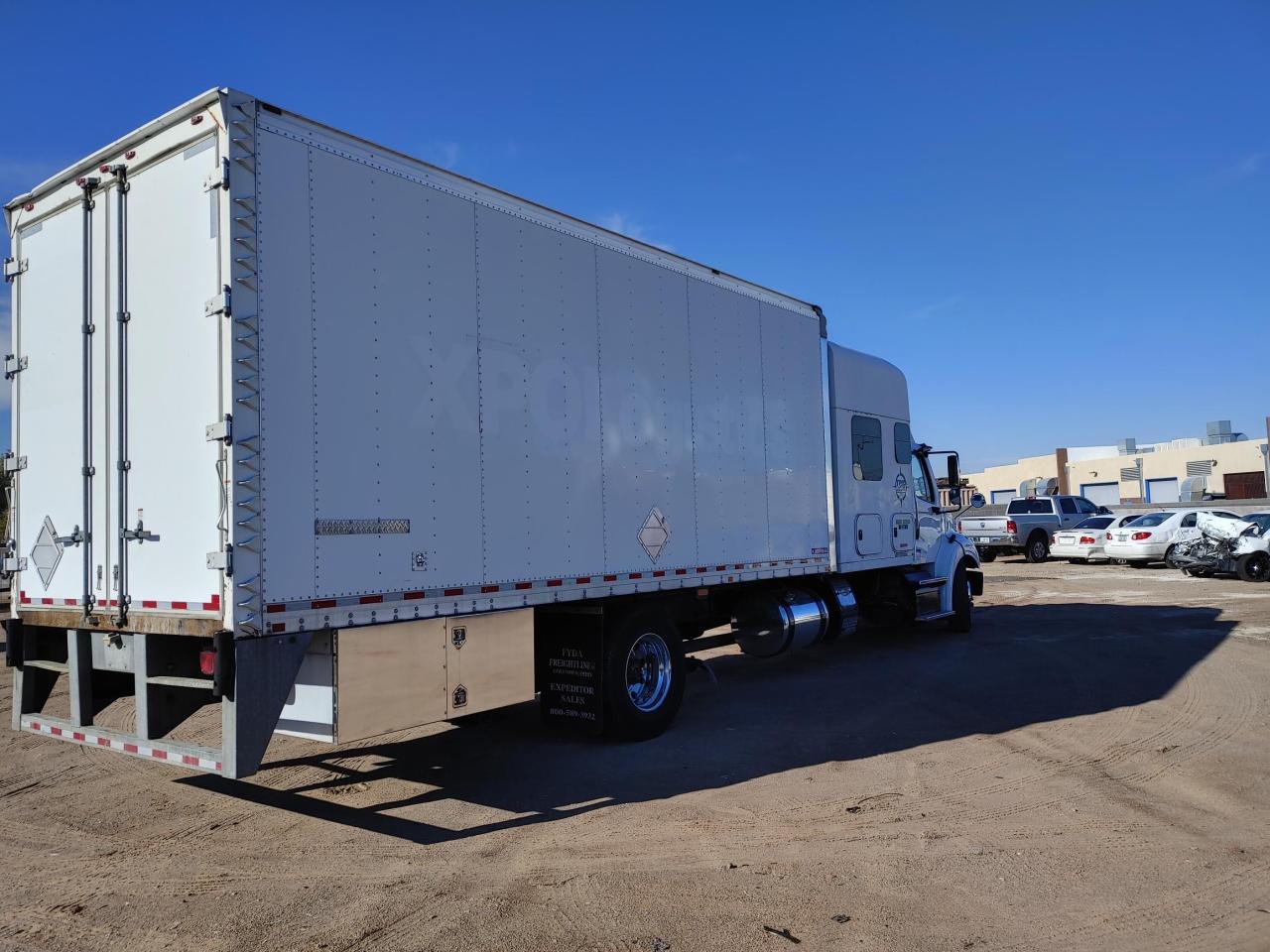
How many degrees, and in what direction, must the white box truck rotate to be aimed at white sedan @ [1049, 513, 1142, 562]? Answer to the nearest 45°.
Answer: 0° — it already faces it

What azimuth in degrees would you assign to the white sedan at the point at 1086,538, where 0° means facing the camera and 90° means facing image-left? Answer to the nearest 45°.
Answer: approximately 225°

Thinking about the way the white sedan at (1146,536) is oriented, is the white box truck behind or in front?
behind

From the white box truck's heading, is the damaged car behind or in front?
in front

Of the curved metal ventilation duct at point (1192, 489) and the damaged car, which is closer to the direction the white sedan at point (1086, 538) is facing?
the curved metal ventilation duct

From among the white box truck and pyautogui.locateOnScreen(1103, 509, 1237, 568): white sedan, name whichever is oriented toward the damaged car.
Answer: the white box truck

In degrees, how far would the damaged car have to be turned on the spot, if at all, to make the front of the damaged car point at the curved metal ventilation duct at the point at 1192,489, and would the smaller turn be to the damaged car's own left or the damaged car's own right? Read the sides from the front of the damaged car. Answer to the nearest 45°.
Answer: approximately 135° to the damaged car's own right

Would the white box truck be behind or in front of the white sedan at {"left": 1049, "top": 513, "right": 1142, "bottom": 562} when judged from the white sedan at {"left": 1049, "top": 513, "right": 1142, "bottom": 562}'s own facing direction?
behind

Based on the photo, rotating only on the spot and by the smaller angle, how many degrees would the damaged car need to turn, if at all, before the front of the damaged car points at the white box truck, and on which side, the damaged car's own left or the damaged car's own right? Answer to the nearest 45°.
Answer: approximately 45° to the damaged car's own left

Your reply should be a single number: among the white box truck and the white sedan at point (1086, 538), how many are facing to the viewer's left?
0

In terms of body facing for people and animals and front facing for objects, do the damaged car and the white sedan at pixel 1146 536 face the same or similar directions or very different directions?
very different directions

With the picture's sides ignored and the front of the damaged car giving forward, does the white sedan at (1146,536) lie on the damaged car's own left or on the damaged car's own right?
on the damaged car's own right

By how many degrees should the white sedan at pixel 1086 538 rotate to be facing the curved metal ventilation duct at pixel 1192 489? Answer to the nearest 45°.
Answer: approximately 45° to its left

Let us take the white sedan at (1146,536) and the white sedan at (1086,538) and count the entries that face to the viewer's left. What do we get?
0
